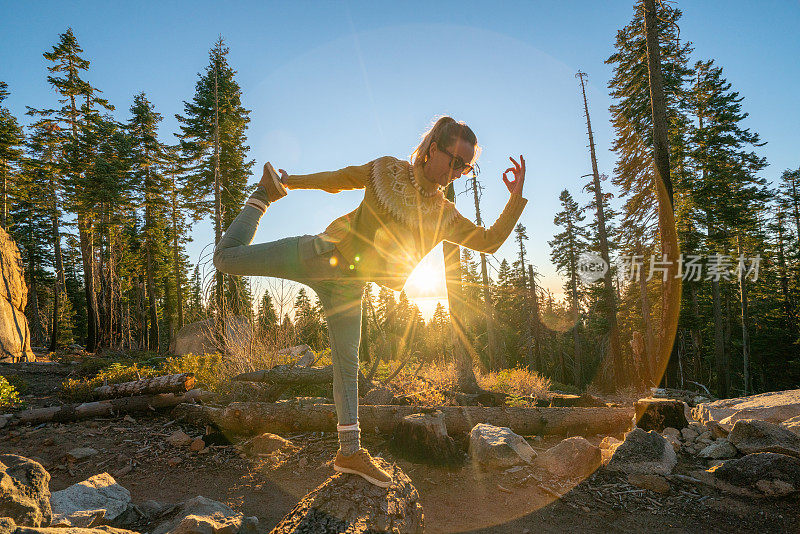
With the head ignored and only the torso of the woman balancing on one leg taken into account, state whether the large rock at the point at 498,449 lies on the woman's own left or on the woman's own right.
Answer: on the woman's own left

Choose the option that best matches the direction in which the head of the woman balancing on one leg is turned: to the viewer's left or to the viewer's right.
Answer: to the viewer's right

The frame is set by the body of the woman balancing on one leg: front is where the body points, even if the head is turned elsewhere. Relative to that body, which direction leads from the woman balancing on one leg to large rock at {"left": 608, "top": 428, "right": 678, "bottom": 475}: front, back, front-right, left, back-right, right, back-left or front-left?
left

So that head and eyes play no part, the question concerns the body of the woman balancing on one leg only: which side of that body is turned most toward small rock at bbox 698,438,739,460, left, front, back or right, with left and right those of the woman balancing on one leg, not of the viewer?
left

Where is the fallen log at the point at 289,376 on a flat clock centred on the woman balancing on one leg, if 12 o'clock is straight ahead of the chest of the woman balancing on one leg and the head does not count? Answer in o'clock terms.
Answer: The fallen log is roughly at 7 o'clock from the woman balancing on one leg.

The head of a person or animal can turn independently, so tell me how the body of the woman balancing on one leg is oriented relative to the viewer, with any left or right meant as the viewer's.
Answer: facing the viewer and to the right of the viewer

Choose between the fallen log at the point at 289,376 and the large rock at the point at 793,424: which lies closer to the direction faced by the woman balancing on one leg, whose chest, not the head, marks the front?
the large rock
